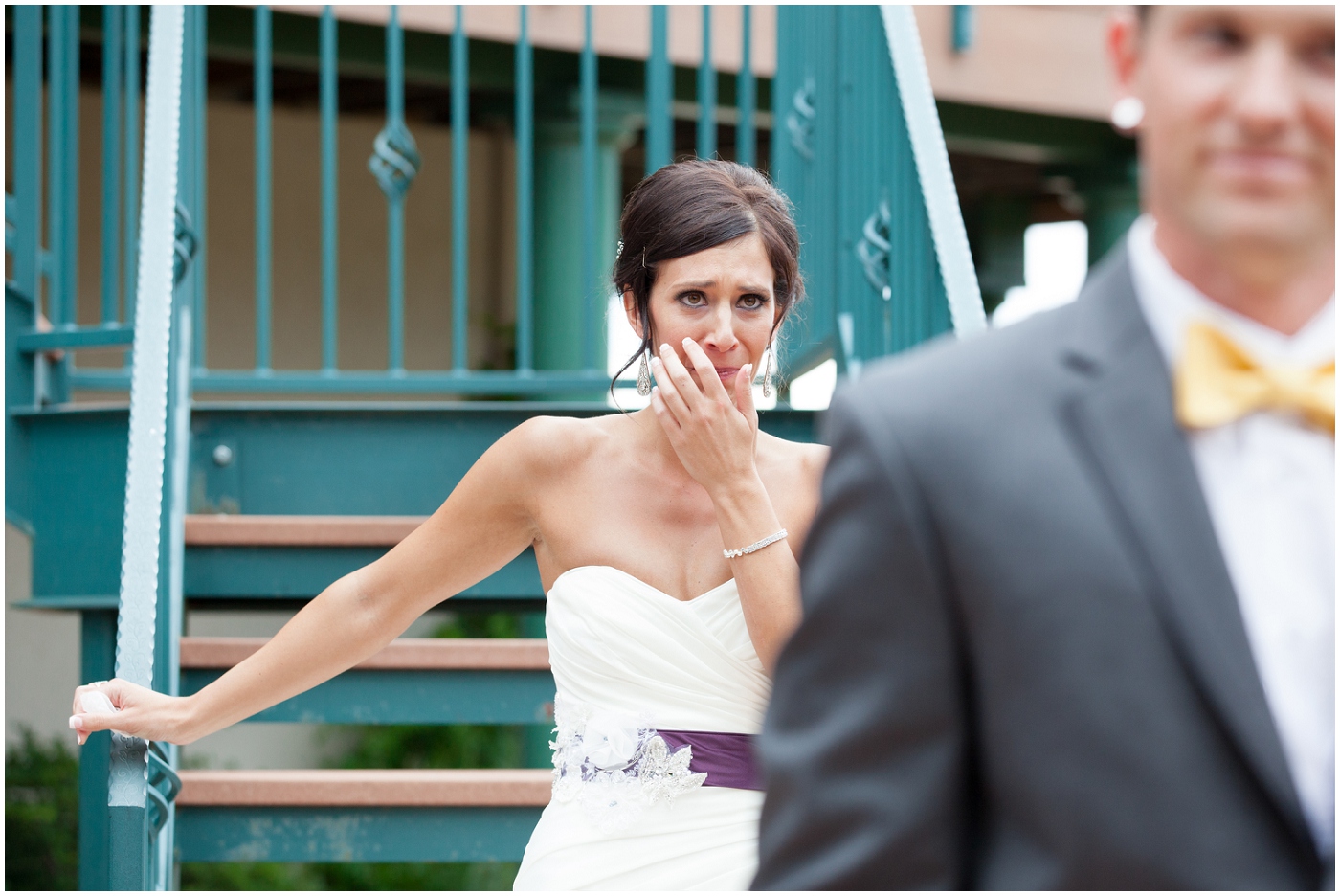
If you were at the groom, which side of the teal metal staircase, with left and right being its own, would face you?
front

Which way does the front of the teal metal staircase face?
toward the camera

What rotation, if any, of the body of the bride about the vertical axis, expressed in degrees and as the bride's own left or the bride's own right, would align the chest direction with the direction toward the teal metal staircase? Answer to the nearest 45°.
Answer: approximately 135° to the bride's own right

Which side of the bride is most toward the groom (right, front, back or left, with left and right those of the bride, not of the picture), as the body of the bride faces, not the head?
front

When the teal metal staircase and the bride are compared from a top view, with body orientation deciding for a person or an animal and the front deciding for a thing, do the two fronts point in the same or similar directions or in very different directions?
same or similar directions

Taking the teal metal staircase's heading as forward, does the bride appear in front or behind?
in front

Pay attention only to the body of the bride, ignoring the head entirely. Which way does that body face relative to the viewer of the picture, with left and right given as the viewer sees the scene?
facing the viewer

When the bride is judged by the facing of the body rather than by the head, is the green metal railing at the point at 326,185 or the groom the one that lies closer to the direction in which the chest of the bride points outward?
the groom

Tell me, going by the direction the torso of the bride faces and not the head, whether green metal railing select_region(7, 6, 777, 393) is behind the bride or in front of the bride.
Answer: behind
